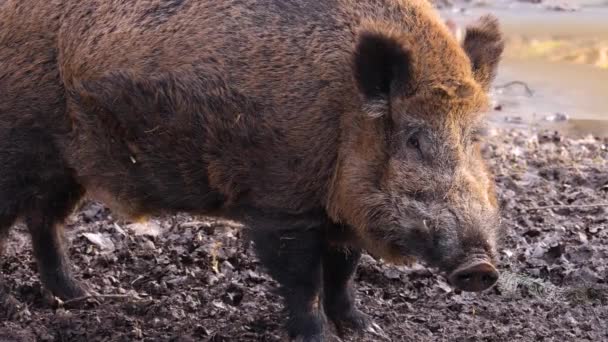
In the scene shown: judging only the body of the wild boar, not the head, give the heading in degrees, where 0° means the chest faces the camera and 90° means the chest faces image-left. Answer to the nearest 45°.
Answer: approximately 315°
